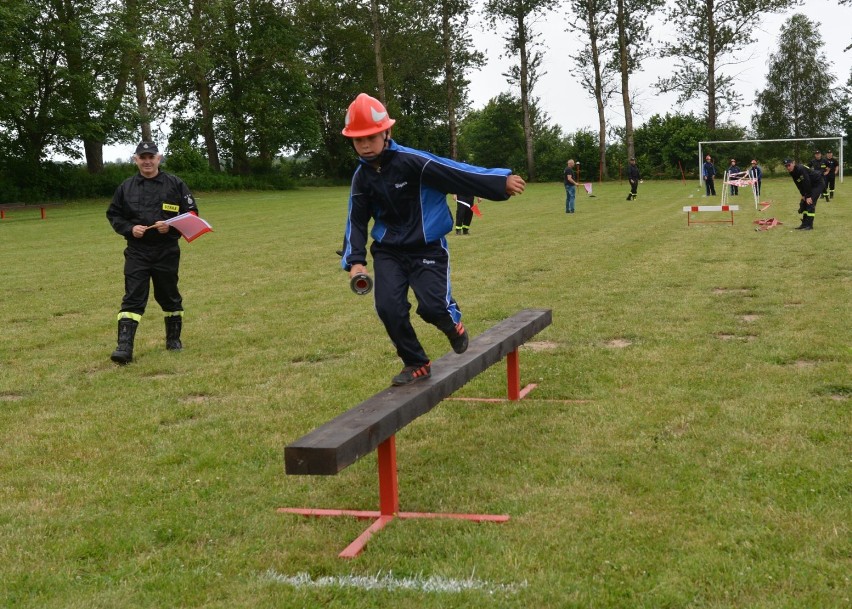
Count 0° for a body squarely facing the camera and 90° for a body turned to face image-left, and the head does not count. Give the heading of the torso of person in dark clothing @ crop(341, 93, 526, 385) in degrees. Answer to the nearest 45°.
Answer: approximately 45°

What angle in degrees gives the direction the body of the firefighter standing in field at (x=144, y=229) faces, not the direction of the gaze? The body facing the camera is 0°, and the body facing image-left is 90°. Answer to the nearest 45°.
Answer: approximately 0°

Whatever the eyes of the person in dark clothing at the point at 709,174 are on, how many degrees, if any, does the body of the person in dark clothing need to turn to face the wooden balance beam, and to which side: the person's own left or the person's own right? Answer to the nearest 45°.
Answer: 0° — they already face it

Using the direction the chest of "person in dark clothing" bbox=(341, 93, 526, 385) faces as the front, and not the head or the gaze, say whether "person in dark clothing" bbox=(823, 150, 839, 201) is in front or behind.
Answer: behind

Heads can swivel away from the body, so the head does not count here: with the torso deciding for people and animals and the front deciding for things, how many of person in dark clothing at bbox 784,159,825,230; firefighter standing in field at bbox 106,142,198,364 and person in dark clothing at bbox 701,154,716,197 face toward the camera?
2

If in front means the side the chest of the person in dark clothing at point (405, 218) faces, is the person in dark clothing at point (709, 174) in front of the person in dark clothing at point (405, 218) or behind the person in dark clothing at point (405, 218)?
behind

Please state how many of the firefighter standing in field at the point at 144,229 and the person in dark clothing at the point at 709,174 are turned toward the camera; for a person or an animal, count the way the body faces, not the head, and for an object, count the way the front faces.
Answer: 2

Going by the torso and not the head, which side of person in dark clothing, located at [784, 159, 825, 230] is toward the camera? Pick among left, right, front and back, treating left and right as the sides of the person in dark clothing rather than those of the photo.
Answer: left

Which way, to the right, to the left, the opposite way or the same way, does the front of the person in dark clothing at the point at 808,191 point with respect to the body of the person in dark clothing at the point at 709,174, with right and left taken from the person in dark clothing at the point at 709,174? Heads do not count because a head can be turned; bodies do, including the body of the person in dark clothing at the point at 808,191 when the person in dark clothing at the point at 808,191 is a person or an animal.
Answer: to the right

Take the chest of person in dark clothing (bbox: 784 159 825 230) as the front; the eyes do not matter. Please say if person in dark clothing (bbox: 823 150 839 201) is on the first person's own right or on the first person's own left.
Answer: on the first person's own right

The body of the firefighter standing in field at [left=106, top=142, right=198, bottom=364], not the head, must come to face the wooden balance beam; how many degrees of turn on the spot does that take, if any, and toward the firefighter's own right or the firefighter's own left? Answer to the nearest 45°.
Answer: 0° — they already face it
